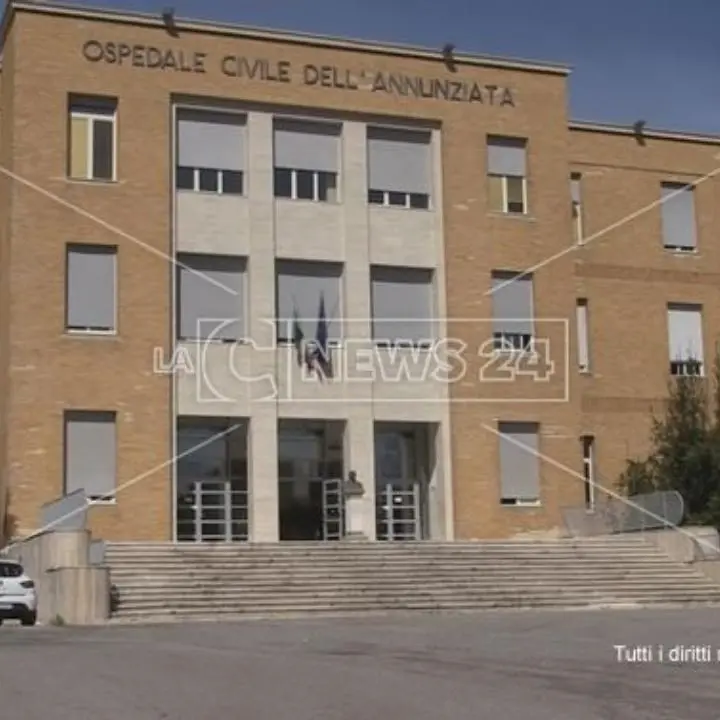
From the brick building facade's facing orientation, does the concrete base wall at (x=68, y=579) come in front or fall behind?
in front

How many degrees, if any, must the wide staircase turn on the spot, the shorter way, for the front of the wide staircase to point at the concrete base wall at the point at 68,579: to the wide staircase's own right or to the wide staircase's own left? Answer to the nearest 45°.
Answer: approximately 45° to the wide staircase's own right

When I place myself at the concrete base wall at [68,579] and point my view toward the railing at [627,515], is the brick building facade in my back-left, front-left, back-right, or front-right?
front-left

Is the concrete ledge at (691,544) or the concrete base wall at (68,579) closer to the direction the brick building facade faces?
the concrete base wall

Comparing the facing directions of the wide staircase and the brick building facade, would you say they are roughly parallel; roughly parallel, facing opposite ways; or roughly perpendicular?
roughly parallel

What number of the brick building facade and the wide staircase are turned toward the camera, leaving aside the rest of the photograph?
2

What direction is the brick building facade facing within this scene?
toward the camera

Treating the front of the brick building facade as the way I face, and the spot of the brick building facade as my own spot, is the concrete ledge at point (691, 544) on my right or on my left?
on my left
